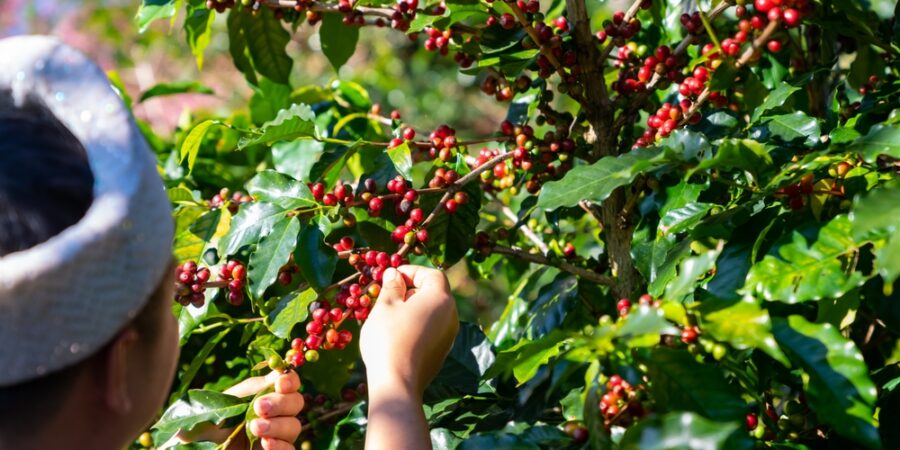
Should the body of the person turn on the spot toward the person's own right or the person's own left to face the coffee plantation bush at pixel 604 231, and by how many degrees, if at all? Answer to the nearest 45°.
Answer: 0° — they already face it

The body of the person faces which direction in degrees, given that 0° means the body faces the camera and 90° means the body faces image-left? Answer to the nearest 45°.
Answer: approximately 225°

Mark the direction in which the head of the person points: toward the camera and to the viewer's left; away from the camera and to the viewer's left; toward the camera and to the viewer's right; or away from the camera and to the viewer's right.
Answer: away from the camera and to the viewer's right
